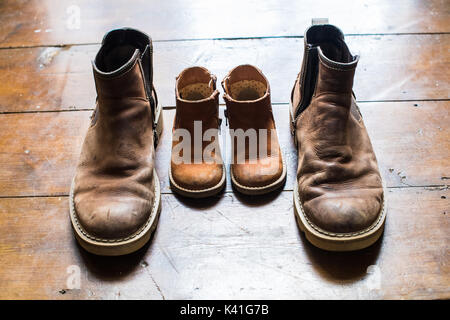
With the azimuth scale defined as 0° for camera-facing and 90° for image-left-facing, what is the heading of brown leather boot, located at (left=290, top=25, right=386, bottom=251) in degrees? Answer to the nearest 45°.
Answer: approximately 0°

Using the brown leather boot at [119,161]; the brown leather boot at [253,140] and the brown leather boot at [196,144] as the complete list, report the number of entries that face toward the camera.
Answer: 3

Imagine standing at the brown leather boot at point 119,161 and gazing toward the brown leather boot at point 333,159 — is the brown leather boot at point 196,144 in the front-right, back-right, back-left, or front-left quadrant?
front-left

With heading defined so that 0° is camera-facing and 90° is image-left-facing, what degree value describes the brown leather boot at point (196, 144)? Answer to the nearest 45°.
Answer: approximately 0°

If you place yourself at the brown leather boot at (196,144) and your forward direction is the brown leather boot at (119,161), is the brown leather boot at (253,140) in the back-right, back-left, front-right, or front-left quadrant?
back-left

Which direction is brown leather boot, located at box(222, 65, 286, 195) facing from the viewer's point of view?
toward the camera
